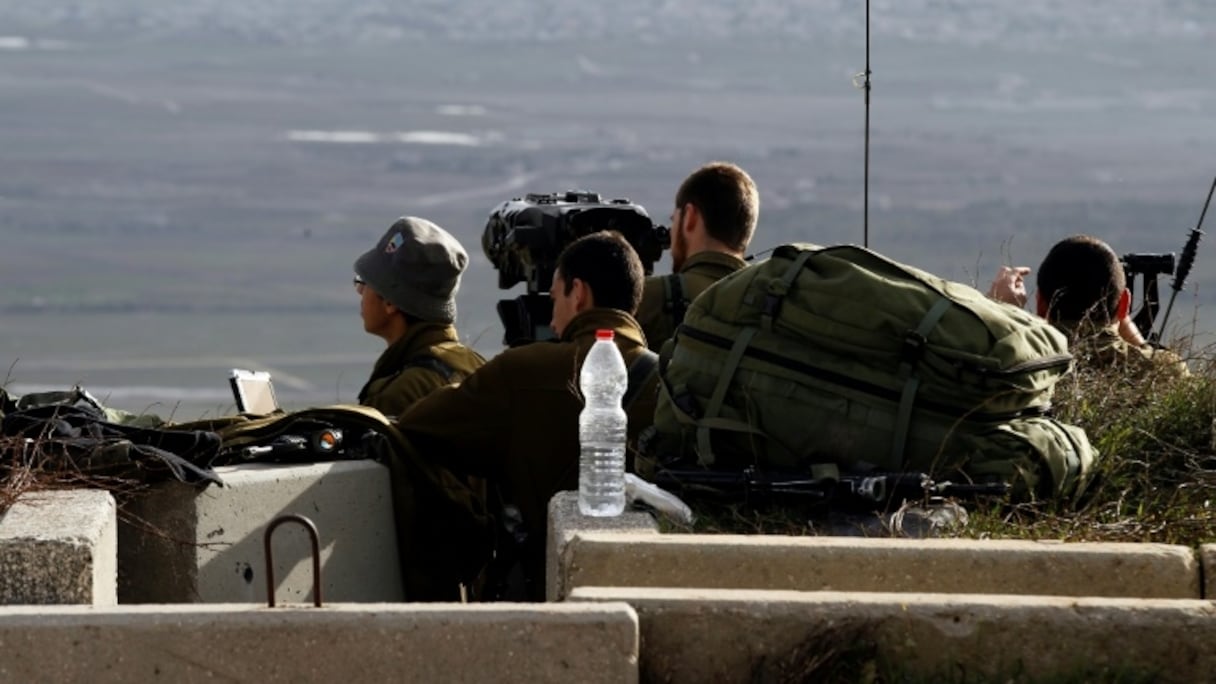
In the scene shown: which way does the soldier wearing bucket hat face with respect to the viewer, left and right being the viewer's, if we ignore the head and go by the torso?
facing away from the viewer and to the left of the viewer

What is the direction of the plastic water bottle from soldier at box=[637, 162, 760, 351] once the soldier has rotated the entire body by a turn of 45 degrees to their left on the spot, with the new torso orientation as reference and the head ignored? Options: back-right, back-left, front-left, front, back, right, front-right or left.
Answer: left

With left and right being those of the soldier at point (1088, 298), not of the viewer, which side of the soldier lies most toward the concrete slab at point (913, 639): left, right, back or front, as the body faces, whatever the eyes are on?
back

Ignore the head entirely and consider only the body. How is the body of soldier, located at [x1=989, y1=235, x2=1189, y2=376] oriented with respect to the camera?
away from the camera

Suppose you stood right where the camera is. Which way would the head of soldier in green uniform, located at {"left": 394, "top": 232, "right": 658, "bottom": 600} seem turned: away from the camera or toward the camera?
away from the camera

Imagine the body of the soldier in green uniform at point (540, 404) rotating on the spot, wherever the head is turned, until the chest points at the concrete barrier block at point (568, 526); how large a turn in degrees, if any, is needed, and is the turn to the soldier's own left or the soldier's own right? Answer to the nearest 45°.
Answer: approximately 135° to the soldier's own left

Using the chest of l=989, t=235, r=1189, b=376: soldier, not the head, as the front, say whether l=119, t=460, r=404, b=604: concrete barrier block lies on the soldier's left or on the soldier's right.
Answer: on the soldier's left

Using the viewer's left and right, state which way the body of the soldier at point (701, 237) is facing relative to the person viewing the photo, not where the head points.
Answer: facing away from the viewer and to the left of the viewer

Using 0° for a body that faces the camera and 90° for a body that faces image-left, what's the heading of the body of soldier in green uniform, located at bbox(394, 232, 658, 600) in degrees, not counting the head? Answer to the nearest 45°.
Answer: approximately 135°
